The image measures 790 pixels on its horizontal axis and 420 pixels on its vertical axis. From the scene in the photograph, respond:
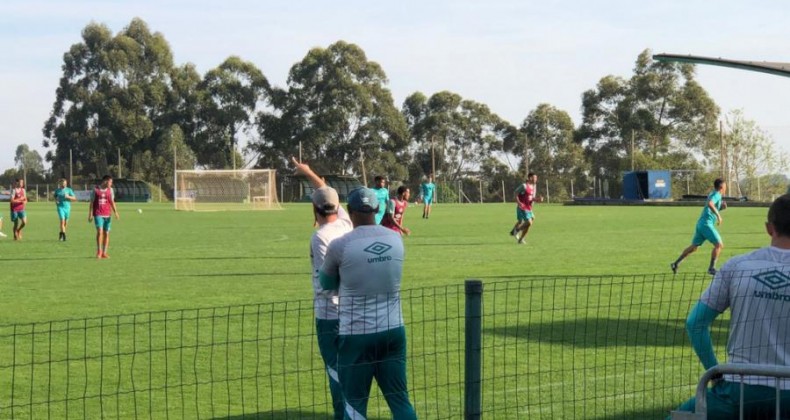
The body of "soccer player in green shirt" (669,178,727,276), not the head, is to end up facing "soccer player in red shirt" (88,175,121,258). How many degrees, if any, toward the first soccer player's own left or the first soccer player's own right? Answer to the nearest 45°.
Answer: approximately 180°

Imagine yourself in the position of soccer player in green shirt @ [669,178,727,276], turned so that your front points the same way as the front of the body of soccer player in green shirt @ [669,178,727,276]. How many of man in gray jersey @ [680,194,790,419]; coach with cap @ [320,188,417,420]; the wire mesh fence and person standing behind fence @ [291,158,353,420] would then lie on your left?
0

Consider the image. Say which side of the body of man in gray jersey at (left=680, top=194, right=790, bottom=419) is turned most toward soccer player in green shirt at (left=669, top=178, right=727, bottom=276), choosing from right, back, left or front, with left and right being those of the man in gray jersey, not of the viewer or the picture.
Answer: front

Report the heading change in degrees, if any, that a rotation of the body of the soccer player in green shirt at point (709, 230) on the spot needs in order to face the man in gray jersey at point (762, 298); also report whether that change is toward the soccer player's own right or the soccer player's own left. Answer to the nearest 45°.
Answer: approximately 90° to the soccer player's own right

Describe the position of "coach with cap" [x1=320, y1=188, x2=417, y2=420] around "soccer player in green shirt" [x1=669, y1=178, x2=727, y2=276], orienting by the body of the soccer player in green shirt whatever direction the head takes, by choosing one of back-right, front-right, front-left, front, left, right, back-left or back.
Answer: right

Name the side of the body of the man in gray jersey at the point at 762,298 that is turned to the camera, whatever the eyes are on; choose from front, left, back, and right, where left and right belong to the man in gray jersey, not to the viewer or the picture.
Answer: back

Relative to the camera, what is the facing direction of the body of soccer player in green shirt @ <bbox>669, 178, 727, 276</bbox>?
to the viewer's right

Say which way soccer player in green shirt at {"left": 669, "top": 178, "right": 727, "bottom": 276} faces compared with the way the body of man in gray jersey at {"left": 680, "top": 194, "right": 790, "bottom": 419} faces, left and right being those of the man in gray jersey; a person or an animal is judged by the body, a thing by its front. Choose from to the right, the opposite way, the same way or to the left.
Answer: to the right

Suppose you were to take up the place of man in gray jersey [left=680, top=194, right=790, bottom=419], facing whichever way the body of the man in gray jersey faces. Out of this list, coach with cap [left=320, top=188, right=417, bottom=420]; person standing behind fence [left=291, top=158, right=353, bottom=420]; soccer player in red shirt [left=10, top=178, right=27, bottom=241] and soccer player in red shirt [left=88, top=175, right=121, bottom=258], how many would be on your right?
0

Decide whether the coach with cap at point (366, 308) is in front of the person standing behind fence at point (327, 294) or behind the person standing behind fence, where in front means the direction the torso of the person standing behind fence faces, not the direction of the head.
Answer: behind

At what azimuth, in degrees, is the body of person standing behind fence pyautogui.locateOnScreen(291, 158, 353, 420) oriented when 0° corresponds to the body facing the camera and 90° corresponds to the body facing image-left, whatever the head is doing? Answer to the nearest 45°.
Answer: approximately 180°

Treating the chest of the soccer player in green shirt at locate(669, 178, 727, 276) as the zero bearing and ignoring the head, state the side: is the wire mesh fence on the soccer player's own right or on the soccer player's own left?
on the soccer player's own right

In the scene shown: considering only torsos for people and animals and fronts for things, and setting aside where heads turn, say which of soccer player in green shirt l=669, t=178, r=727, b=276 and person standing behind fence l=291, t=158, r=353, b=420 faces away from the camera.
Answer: the person standing behind fence
